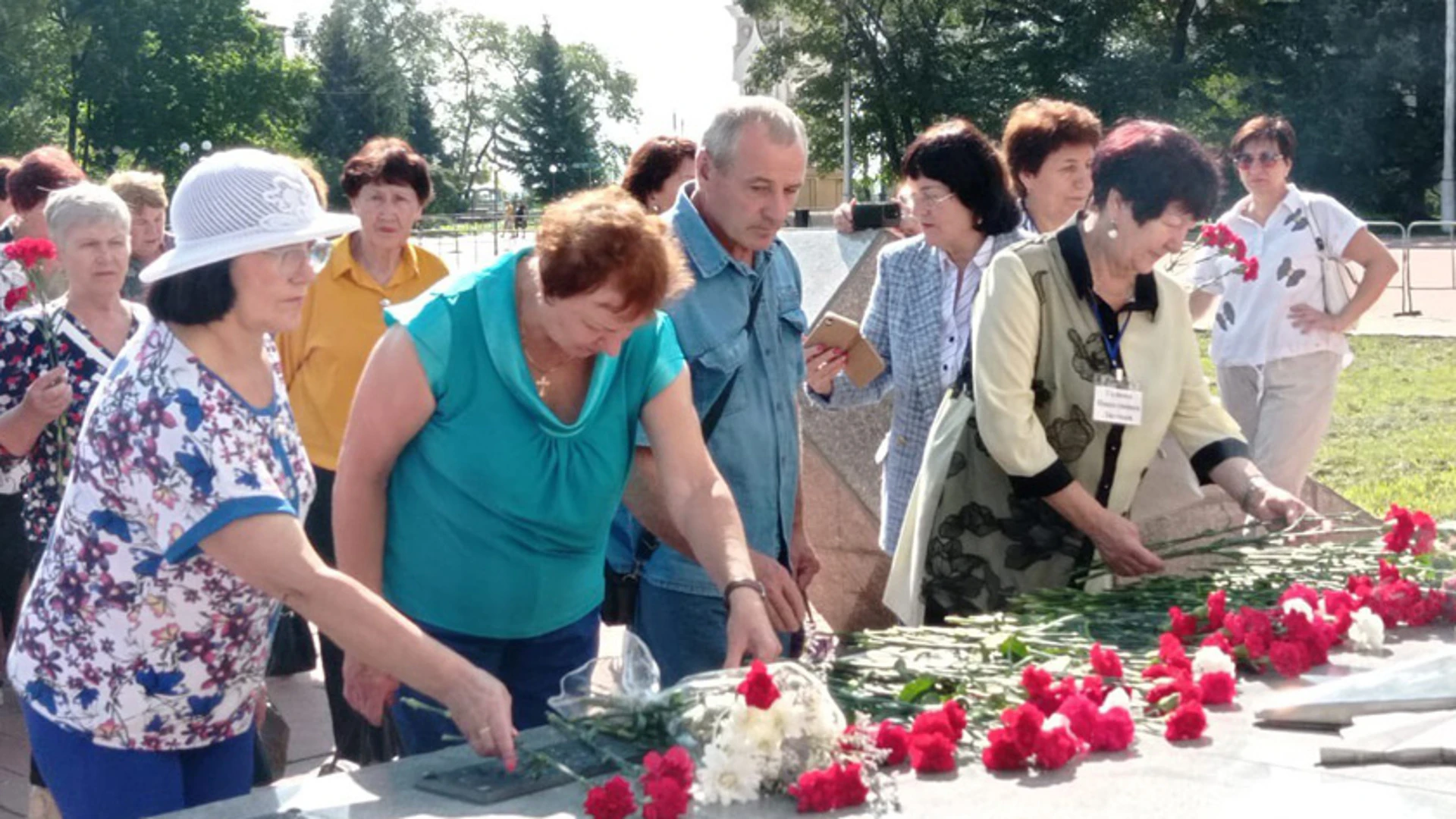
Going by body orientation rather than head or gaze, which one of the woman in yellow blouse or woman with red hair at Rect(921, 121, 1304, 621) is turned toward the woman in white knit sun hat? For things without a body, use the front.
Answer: the woman in yellow blouse

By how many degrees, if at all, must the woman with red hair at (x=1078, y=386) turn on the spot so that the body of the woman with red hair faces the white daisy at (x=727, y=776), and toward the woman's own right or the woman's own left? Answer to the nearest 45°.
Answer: approximately 45° to the woman's own right

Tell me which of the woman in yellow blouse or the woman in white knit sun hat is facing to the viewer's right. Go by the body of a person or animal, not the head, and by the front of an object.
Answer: the woman in white knit sun hat

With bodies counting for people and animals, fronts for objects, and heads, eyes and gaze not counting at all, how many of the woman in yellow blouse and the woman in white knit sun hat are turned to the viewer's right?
1

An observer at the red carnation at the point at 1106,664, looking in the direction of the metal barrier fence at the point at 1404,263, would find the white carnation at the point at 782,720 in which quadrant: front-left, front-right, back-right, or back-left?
back-left

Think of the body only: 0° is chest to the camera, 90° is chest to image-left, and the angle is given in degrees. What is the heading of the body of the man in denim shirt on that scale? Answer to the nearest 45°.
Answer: approximately 315°

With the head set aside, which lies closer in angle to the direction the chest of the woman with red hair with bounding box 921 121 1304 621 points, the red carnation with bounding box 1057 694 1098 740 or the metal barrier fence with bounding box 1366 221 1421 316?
the red carnation

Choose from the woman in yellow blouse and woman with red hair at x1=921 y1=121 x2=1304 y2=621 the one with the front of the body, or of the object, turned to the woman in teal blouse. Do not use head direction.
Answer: the woman in yellow blouse

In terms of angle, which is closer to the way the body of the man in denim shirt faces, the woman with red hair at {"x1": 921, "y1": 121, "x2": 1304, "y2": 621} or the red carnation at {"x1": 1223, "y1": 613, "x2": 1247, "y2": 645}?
the red carnation

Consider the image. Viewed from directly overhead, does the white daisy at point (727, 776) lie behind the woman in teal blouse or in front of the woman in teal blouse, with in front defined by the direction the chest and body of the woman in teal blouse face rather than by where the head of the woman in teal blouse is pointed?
in front

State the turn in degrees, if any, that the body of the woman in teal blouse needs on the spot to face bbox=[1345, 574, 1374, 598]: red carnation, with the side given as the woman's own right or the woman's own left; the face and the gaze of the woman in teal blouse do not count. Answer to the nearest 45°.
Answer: approximately 45° to the woman's own left

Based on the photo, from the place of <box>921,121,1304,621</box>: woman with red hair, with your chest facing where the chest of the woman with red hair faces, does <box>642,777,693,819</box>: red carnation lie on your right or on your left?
on your right

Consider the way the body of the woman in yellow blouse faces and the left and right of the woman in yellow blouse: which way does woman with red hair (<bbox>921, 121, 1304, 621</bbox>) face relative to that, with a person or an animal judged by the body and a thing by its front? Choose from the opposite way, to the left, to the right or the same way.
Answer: the same way

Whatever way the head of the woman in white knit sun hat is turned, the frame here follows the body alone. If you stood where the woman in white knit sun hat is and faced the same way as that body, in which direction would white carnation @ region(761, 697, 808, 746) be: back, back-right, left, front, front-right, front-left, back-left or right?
front-right

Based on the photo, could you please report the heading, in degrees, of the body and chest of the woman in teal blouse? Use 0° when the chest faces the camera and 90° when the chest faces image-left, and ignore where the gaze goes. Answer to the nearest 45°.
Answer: approximately 315°

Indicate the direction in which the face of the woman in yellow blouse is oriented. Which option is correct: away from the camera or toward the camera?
toward the camera

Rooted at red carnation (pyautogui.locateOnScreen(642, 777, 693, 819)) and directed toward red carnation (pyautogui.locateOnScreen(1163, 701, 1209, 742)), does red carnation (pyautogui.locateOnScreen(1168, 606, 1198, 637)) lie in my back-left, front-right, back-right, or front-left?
front-left

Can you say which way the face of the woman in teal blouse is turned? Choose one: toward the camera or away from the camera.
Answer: toward the camera

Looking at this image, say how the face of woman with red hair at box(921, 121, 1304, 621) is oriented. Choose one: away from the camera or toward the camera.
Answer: toward the camera

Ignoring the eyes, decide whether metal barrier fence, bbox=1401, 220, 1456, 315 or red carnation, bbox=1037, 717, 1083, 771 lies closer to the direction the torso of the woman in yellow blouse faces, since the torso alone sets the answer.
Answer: the red carnation

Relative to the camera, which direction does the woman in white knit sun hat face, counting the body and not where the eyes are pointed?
to the viewer's right

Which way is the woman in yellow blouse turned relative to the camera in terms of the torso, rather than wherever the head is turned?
toward the camera
